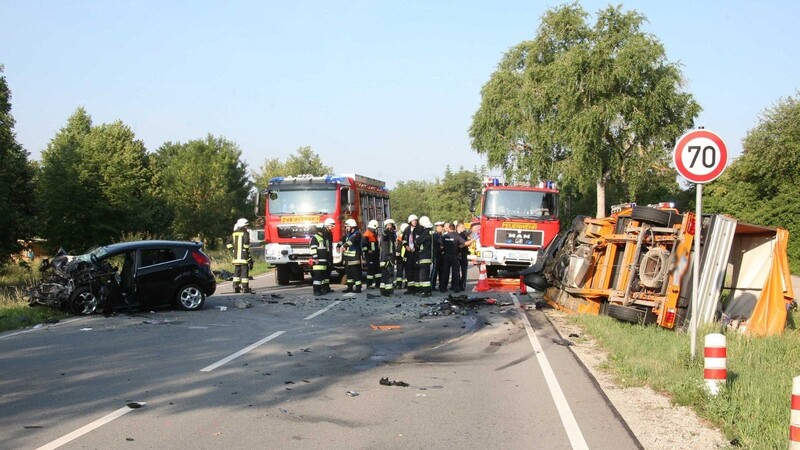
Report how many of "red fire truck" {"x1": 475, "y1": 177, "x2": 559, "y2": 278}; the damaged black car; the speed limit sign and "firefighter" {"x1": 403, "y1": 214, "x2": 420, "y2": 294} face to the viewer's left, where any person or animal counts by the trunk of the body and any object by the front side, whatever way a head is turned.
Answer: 1

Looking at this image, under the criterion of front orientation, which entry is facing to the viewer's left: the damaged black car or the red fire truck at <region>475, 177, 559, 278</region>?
the damaged black car

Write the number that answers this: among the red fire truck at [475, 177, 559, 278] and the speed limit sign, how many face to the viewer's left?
0

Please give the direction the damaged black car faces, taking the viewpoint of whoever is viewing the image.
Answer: facing to the left of the viewer

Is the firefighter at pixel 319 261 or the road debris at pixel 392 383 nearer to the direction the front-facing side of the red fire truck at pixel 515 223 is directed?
the road debris

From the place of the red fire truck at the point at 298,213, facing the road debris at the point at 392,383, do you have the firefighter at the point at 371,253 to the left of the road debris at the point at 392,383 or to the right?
left

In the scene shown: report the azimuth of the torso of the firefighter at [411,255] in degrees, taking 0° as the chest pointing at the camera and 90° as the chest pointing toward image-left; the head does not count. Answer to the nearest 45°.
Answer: approximately 0°

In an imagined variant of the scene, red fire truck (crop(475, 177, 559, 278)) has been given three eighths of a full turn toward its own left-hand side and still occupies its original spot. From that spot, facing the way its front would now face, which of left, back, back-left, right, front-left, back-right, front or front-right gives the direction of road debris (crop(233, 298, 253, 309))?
back

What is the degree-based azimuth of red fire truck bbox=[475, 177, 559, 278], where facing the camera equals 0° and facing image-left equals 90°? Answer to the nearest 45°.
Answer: approximately 0°

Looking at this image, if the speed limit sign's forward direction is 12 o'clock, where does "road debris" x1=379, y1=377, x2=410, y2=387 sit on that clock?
The road debris is roughly at 2 o'clock from the speed limit sign.

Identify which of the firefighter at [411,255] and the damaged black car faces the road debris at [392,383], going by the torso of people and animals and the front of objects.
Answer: the firefighter
